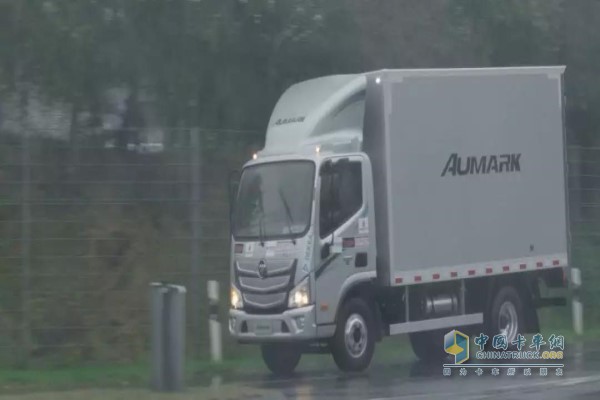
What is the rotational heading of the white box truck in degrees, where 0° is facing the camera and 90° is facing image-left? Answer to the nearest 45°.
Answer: approximately 45°

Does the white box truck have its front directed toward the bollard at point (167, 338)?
yes

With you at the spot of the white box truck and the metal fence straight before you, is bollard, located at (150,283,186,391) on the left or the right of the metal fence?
left

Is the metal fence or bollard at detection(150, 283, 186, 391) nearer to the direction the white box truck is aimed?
the bollard
